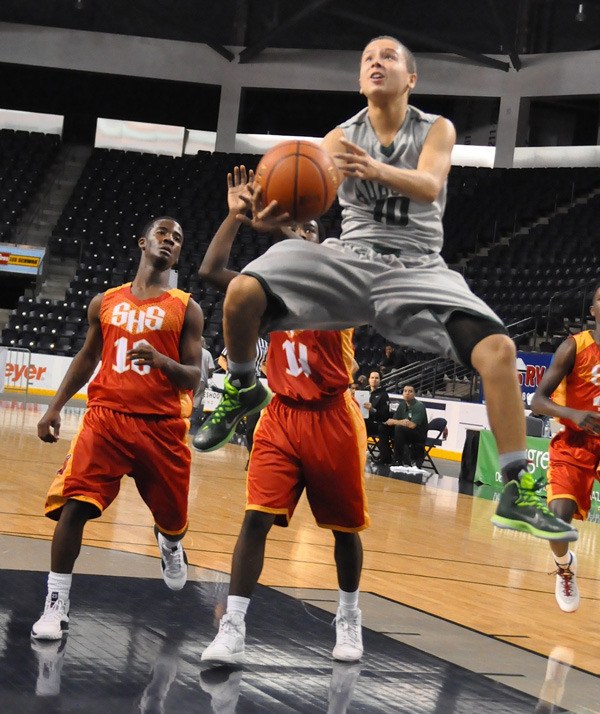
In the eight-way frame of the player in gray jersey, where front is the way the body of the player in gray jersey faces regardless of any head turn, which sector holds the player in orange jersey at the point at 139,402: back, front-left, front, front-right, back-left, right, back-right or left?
back-right

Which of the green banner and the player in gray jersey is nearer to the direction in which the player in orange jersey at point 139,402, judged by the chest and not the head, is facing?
the player in gray jersey

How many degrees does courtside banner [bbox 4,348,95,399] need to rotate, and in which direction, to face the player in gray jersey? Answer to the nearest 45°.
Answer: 0° — it already faces them

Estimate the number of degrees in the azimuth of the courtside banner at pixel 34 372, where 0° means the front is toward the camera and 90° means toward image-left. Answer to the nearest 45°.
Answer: approximately 0°

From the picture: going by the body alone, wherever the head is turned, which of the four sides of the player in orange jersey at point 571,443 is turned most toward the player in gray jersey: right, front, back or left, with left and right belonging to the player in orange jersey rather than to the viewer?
front

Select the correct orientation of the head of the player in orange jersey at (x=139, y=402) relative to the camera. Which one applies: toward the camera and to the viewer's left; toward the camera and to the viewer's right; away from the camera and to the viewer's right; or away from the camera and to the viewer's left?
toward the camera and to the viewer's right

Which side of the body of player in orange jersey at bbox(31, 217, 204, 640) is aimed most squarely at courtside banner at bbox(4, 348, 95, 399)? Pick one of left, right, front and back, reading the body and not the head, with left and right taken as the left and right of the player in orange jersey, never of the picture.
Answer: back
